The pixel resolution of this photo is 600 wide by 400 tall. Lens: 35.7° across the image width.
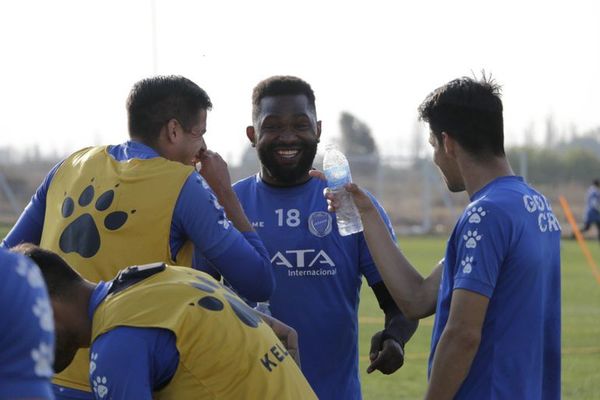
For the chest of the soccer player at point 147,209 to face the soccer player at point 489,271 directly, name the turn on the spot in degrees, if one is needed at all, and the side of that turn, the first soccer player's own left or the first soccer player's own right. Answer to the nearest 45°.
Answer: approximately 45° to the first soccer player's own right

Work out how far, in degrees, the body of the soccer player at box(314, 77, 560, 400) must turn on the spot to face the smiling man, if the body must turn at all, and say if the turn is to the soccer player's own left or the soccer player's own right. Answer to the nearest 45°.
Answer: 0° — they already face them

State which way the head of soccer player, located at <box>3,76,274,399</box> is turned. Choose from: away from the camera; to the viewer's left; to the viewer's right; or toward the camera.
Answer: to the viewer's right

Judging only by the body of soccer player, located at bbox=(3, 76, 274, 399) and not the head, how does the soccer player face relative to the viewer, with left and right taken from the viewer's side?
facing away from the viewer and to the right of the viewer
